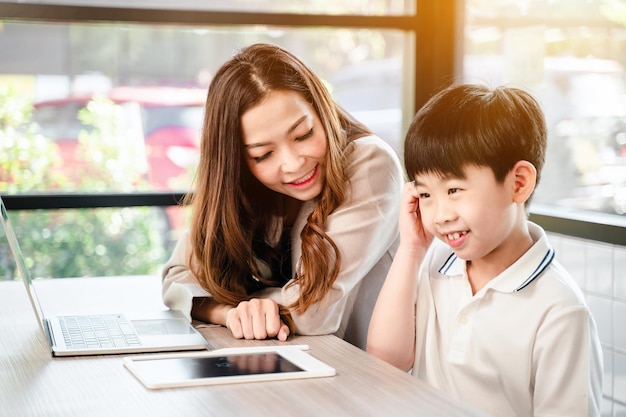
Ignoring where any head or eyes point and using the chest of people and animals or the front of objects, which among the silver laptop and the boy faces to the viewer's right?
the silver laptop

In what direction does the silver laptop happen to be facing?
to the viewer's right

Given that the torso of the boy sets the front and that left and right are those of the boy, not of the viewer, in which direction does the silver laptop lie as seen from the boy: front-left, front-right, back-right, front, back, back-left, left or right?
front-right

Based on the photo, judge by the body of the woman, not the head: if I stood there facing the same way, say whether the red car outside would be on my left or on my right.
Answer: on my right

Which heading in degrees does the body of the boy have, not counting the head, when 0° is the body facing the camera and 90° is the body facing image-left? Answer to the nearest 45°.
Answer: approximately 45°

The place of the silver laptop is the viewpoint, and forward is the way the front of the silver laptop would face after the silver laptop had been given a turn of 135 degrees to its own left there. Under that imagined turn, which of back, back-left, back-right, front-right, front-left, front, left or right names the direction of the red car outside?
front-right

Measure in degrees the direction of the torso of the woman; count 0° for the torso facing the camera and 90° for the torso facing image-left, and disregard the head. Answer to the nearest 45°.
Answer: approximately 45°

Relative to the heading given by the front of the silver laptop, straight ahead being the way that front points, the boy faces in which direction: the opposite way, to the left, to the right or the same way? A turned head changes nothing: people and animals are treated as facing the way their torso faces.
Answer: the opposite way

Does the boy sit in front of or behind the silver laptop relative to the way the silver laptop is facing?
in front
